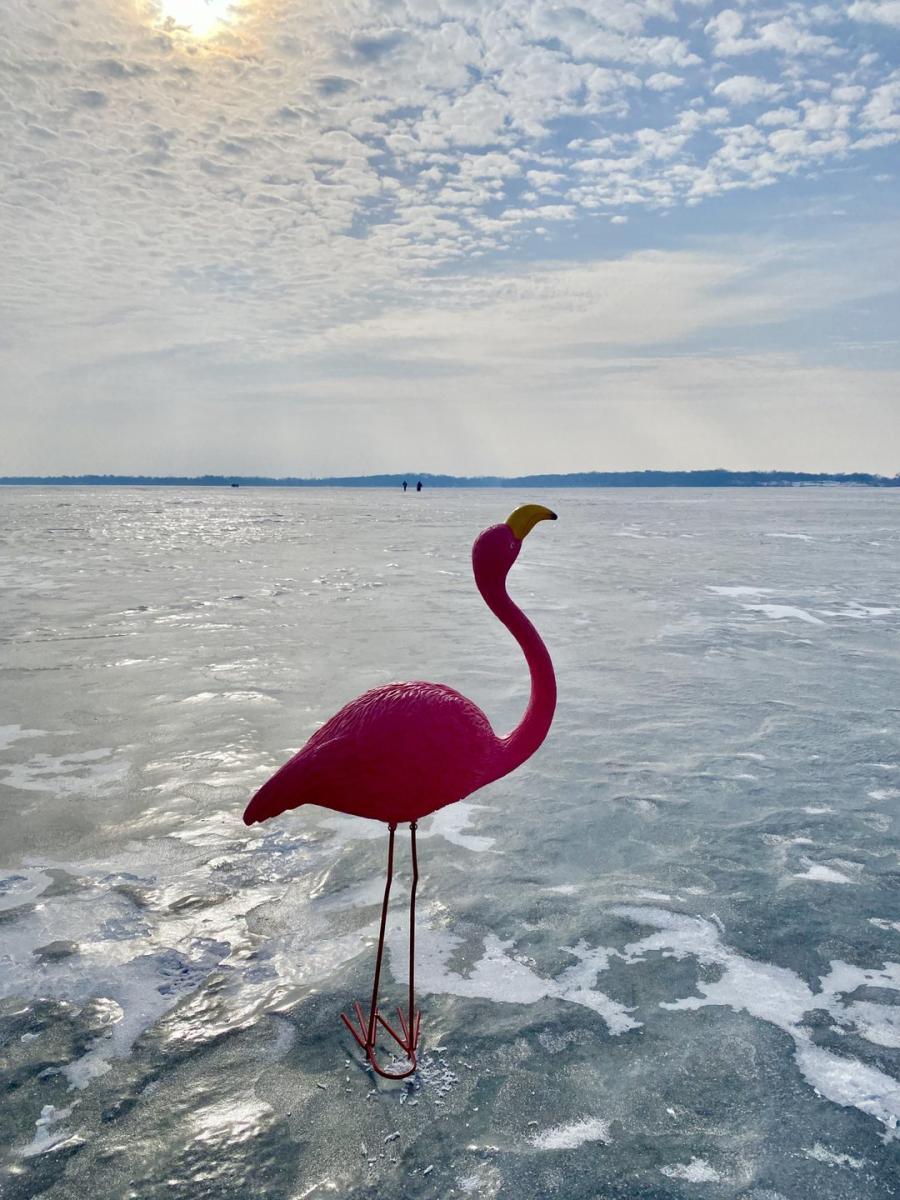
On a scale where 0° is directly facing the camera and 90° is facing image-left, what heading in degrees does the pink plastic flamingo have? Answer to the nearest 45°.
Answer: approximately 270°
